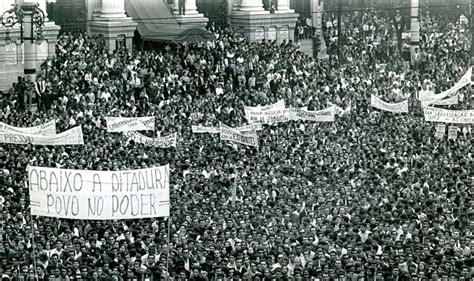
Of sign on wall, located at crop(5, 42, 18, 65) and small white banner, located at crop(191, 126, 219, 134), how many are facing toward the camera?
2

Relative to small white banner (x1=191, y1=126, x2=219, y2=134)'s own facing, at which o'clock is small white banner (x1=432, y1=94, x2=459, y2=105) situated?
small white banner (x1=432, y1=94, x2=459, y2=105) is roughly at 8 o'clock from small white banner (x1=191, y1=126, x2=219, y2=134).

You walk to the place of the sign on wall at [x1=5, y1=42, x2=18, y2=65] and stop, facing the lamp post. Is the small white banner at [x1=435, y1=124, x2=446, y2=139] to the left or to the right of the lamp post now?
left

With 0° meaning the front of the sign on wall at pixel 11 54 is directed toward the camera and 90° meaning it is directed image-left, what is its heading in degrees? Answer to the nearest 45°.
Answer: approximately 0°

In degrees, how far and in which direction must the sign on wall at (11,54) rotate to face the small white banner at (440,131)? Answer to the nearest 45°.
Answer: approximately 45° to its left

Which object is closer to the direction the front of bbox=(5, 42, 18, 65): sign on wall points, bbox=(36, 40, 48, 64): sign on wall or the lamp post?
the lamp post

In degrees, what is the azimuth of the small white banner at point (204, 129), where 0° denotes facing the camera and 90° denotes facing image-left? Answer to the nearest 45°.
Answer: approximately 0°

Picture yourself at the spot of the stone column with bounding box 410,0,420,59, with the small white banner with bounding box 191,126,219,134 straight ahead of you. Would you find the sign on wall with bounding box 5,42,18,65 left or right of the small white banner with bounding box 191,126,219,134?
right

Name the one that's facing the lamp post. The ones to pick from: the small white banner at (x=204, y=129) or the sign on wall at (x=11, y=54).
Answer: the sign on wall

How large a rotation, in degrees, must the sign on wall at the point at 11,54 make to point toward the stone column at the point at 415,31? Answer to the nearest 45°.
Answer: approximately 90° to its left

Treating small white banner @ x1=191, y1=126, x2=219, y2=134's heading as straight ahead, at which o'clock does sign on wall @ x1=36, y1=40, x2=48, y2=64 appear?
The sign on wall is roughly at 5 o'clock from the small white banner.

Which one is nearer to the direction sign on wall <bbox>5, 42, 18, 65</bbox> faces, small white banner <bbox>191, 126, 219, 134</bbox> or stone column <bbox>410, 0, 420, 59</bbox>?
the small white banner

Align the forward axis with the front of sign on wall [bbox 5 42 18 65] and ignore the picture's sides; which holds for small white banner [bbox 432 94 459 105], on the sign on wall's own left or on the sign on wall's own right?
on the sign on wall's own left
